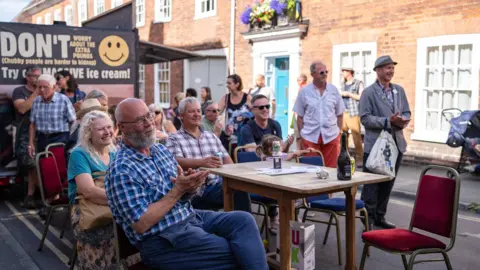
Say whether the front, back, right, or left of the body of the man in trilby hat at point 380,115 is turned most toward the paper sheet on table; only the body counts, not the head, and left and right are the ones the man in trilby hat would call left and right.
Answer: right

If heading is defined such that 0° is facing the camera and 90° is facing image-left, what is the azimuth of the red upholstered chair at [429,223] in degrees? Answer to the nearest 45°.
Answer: approximately 45°

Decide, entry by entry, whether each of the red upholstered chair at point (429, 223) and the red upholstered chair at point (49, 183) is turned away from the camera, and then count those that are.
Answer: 0

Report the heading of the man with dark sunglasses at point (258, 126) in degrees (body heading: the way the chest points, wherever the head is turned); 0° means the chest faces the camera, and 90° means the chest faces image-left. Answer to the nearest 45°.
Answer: approximately 315°

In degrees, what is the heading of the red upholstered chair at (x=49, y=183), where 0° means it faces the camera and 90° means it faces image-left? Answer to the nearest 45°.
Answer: approximately 315°

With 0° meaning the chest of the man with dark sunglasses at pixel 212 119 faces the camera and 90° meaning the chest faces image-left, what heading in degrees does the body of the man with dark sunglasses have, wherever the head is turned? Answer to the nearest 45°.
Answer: approximately 315°

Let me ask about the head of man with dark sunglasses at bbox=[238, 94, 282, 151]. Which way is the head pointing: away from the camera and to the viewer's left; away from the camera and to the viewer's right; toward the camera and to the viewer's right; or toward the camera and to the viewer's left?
toward the camera and to the viewer's right

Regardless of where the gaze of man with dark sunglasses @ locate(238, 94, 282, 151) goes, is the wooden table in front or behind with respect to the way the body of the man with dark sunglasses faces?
in front

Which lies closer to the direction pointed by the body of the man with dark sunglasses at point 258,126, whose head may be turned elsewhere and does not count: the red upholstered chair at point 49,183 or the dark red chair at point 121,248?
the dark red chair

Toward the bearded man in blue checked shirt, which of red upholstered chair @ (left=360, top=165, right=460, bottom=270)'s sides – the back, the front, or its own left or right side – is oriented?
front

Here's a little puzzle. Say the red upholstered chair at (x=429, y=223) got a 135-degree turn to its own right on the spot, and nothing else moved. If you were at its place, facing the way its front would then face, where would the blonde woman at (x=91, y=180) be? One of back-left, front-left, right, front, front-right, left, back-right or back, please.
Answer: left

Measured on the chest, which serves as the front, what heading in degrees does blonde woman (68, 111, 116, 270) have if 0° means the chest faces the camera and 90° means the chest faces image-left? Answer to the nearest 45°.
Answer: approximately 315°

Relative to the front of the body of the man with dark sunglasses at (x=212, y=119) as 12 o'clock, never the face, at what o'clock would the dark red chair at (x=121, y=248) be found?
The dark red chair is roughly at 2 o'clock from the man with dark sunglasses.

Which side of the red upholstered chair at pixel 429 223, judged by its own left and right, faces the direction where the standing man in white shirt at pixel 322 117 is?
right

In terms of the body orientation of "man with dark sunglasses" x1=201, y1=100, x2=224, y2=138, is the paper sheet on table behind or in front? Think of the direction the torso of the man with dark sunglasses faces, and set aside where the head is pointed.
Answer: in front
